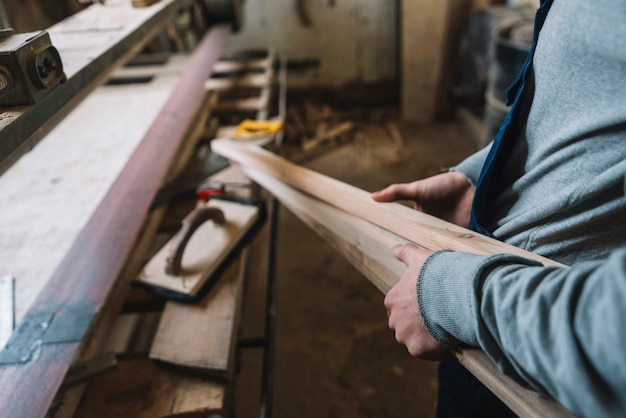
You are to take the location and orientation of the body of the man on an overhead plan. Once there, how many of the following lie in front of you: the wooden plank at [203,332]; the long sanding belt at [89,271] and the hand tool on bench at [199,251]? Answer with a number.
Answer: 3

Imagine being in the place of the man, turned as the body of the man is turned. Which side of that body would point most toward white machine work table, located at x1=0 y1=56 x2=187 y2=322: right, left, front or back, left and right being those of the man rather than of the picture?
front

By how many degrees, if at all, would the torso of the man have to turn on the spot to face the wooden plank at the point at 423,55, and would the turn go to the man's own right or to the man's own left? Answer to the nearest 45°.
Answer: approximately 90° to the man's own right

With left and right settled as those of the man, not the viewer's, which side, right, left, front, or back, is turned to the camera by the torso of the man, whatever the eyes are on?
left

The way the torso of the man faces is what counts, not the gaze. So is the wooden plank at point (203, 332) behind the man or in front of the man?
in front

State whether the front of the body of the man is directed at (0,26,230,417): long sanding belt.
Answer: yes

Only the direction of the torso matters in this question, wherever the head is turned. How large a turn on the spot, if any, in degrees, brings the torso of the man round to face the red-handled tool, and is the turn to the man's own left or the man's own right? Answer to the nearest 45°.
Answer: approximately 45° to the man's own right

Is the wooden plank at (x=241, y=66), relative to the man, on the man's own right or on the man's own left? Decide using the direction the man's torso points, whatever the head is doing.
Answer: on the man's own right

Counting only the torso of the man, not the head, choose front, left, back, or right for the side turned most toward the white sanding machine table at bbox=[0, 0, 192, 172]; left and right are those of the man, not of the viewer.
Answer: front
